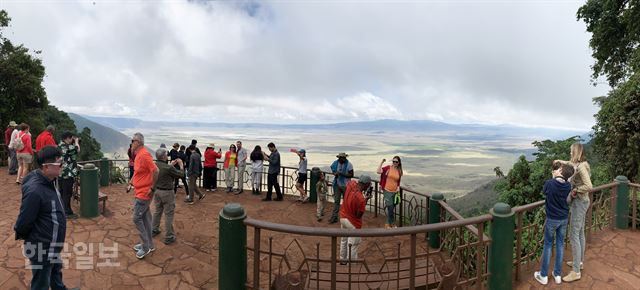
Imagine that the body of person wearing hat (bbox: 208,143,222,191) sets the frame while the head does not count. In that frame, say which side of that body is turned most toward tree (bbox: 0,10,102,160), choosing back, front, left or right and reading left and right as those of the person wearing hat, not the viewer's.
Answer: left

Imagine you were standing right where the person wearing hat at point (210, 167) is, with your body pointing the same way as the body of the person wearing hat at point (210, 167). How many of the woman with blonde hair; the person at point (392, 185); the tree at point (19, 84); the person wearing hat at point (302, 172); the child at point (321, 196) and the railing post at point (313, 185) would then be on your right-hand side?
1

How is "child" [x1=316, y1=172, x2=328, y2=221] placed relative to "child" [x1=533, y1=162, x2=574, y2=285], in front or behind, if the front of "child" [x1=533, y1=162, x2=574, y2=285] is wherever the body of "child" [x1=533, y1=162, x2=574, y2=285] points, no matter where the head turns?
in front

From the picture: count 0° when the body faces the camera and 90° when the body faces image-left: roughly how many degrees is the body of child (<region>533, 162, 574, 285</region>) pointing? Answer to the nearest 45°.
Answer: approximately 135°

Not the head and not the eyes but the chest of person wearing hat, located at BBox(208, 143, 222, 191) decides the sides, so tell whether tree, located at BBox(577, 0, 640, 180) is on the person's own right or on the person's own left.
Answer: on the person's own right

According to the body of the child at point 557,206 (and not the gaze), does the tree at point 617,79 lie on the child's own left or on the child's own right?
on the child's own right

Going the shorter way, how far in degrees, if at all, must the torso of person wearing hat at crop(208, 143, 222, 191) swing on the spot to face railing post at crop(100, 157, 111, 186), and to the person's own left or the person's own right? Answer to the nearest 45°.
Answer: approximately 135° to the person's own left

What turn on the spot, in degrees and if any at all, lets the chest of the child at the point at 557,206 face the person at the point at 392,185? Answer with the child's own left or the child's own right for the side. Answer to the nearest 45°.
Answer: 0° — they already face them

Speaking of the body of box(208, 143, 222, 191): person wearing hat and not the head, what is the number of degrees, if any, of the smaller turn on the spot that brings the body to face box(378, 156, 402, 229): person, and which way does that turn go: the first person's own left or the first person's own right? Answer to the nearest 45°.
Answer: approximately 90° to the first person's own right

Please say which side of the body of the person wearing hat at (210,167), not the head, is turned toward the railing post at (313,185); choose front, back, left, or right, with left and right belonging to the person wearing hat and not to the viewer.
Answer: right

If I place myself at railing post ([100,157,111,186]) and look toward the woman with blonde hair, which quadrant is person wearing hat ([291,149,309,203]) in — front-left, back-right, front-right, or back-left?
front-left

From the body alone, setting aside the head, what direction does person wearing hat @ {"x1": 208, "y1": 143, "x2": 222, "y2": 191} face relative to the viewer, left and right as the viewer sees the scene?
facing away from the viewer and to the right of the viewer

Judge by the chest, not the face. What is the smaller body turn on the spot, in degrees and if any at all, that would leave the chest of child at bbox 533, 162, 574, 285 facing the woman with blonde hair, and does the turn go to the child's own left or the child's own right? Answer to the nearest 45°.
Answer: approximately 90° to the child's own right

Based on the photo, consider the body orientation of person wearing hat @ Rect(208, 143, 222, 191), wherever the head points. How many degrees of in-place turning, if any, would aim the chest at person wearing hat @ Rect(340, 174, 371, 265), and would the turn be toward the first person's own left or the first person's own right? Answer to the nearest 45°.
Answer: approximately 135° to the first person's own right

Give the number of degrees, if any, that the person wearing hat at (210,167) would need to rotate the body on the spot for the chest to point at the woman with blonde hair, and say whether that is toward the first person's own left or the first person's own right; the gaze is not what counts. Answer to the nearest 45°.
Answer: approximately 90° to the first person's own right

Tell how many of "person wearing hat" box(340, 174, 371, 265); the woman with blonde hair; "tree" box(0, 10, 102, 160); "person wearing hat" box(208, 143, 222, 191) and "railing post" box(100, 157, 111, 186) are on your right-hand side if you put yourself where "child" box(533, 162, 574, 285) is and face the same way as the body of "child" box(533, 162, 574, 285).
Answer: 1

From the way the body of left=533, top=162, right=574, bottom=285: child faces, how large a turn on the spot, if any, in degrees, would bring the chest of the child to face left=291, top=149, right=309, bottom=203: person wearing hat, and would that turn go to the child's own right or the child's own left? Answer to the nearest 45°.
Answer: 0° — they already face them

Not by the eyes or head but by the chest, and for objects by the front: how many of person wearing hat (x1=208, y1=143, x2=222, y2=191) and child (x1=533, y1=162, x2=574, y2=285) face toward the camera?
0

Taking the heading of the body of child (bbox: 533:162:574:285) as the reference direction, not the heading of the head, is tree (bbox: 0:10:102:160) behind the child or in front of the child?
in front
